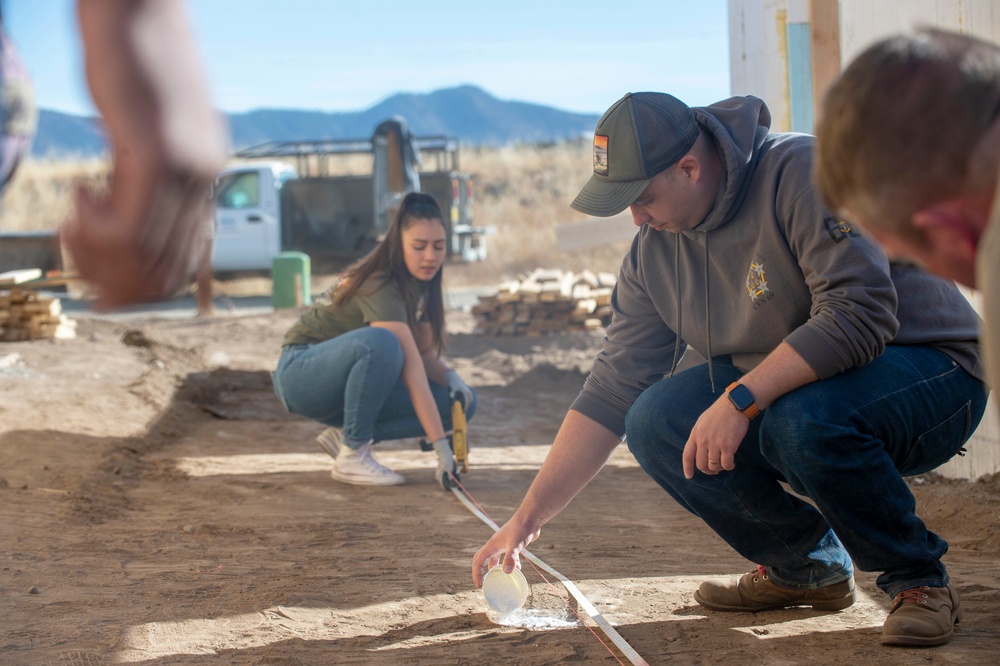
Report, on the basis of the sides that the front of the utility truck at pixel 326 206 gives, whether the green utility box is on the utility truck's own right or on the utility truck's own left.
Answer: on the utility truck's own left

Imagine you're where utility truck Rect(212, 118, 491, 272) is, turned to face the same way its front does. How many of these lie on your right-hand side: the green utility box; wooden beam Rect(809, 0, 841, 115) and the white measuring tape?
0

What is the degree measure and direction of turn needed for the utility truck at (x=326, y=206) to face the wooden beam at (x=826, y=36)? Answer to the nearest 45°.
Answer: approximately 90° to its left

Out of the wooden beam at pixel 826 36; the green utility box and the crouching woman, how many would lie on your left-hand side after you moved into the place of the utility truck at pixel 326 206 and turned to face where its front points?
3

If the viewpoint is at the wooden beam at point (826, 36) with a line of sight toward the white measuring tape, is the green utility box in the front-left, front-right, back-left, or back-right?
back-right

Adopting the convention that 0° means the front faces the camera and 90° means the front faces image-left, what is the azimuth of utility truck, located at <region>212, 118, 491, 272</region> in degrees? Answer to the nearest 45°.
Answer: approximately 90°

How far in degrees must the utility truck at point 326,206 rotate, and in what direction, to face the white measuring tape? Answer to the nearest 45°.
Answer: approximately 90° to its left

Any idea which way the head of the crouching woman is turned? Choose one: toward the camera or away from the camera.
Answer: toward the camera

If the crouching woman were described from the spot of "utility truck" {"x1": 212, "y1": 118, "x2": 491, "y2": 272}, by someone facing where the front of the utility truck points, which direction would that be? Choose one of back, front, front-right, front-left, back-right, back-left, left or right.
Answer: left
